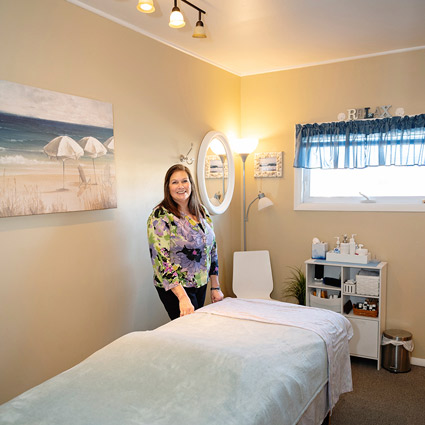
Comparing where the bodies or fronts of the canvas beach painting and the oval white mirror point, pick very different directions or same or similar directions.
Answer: same or similar directions

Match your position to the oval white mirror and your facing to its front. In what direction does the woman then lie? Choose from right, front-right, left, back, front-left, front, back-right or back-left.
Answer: front-right

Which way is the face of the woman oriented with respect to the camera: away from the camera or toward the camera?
toward the camera

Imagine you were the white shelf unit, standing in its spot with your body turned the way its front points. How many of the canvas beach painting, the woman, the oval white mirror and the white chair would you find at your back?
0

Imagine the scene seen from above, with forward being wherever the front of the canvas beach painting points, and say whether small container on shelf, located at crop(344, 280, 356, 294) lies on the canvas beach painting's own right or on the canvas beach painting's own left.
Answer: on the canvas beach painting's own left

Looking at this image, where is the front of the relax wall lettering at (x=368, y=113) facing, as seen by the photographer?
facing the viewer

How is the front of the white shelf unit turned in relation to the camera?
facing the viewer and to the left of the viewer

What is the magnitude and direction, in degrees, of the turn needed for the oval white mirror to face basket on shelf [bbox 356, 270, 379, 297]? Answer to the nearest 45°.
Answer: approximately 45° to its left

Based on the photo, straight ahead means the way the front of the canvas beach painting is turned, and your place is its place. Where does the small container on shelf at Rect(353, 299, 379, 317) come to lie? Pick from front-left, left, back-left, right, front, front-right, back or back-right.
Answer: front-left

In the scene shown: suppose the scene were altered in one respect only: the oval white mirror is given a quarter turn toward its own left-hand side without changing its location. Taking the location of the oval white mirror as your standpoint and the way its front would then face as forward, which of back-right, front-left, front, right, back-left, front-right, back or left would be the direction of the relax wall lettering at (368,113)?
front-right

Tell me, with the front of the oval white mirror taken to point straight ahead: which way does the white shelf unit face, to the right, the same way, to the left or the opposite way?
to the right

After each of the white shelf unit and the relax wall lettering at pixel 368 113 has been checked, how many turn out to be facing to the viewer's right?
0

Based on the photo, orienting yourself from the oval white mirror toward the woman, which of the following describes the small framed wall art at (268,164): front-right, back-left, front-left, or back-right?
back-left

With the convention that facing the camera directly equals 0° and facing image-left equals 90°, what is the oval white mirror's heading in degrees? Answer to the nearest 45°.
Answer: approximately 315°

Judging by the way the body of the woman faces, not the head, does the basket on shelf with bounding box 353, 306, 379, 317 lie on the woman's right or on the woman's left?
on the woman's left

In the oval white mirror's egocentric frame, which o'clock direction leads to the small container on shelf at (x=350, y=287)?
The small container on shelf is roughly at 11 o'clock from the oval white mirror.
